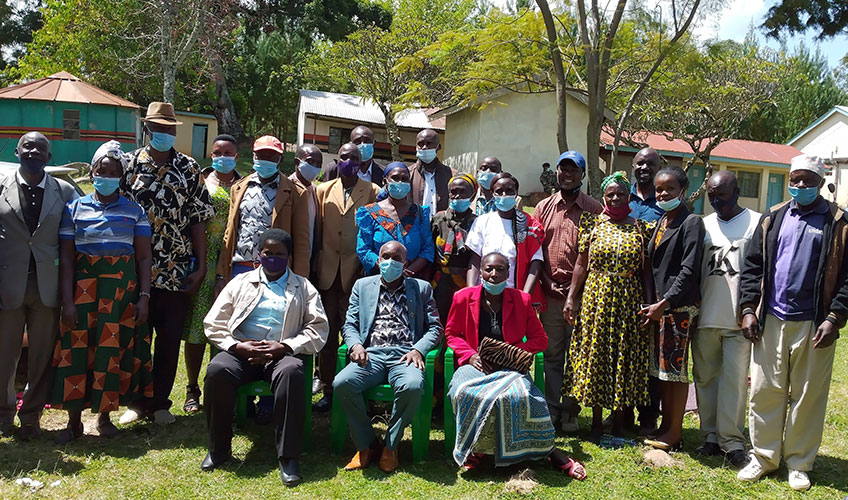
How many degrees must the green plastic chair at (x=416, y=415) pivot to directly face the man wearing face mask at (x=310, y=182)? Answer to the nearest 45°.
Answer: approximately 135° to its right

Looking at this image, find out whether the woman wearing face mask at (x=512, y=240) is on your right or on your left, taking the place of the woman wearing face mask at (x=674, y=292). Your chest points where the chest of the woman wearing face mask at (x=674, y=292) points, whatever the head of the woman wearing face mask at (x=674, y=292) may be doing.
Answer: on your right

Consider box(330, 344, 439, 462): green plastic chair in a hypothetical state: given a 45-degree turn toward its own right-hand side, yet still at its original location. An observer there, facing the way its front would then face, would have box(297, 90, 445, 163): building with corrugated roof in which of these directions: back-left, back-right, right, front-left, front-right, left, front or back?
back-right

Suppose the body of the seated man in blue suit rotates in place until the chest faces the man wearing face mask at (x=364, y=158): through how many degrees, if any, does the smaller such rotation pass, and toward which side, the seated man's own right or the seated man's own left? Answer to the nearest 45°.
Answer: approximately 180°

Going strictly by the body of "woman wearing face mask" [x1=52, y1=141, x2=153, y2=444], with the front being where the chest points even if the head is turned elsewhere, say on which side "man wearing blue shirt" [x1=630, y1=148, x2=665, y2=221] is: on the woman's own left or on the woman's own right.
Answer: on the woman's own left
